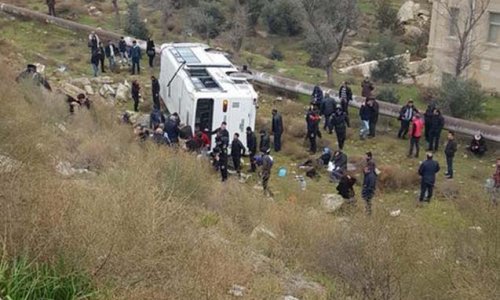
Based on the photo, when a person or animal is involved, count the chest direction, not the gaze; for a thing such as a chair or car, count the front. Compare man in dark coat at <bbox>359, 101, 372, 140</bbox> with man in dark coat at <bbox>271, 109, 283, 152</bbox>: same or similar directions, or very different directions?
same or similar directions

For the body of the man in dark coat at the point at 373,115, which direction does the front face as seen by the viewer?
to the viewer's left

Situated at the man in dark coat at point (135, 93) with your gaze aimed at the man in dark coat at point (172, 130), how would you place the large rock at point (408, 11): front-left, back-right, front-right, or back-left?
back-left

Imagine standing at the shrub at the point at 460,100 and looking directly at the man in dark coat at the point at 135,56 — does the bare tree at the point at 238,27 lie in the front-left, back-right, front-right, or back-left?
front-right

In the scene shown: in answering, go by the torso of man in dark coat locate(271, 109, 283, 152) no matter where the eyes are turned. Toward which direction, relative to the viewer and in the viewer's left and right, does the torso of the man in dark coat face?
facing to the left of the viewer

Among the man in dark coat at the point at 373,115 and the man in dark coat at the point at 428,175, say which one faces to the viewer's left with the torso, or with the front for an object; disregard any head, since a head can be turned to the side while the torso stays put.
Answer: the man in dark coat at the point at 373,115
